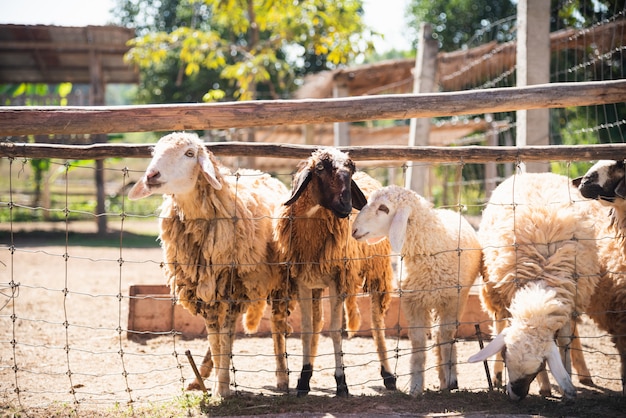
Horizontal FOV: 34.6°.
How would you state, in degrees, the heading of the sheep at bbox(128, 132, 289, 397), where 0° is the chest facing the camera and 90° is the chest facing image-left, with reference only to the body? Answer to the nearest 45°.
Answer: approximately 45°

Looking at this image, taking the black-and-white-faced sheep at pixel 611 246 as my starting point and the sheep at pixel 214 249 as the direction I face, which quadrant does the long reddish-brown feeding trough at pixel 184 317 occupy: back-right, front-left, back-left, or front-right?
front-right

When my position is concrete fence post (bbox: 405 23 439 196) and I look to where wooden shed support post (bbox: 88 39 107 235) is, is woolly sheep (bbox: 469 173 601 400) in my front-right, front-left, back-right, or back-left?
back-left

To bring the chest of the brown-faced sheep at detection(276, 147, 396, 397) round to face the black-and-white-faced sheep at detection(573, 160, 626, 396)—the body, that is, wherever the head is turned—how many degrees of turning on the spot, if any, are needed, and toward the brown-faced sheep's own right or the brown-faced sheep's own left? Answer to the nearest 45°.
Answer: approximately 135° to the brown-faced sheep's own left

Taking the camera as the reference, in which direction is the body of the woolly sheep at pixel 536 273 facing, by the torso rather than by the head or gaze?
toward the camera

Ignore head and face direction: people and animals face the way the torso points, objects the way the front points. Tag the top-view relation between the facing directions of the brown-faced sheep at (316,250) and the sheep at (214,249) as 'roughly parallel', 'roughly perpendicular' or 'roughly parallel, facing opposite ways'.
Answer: roughly parallel

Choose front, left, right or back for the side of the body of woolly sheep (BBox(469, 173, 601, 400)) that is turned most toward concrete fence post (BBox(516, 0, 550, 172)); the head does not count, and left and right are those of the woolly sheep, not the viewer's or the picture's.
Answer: back

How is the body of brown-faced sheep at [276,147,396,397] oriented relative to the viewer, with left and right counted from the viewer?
facing the viewer and to the left of the viewer

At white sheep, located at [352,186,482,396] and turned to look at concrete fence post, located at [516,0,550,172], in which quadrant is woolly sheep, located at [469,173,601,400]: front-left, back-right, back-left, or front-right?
front-right

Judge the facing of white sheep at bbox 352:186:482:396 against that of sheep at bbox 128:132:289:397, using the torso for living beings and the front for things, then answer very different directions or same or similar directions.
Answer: same or similar directions

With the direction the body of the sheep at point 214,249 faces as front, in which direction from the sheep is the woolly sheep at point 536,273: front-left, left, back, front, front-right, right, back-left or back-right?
back-left
